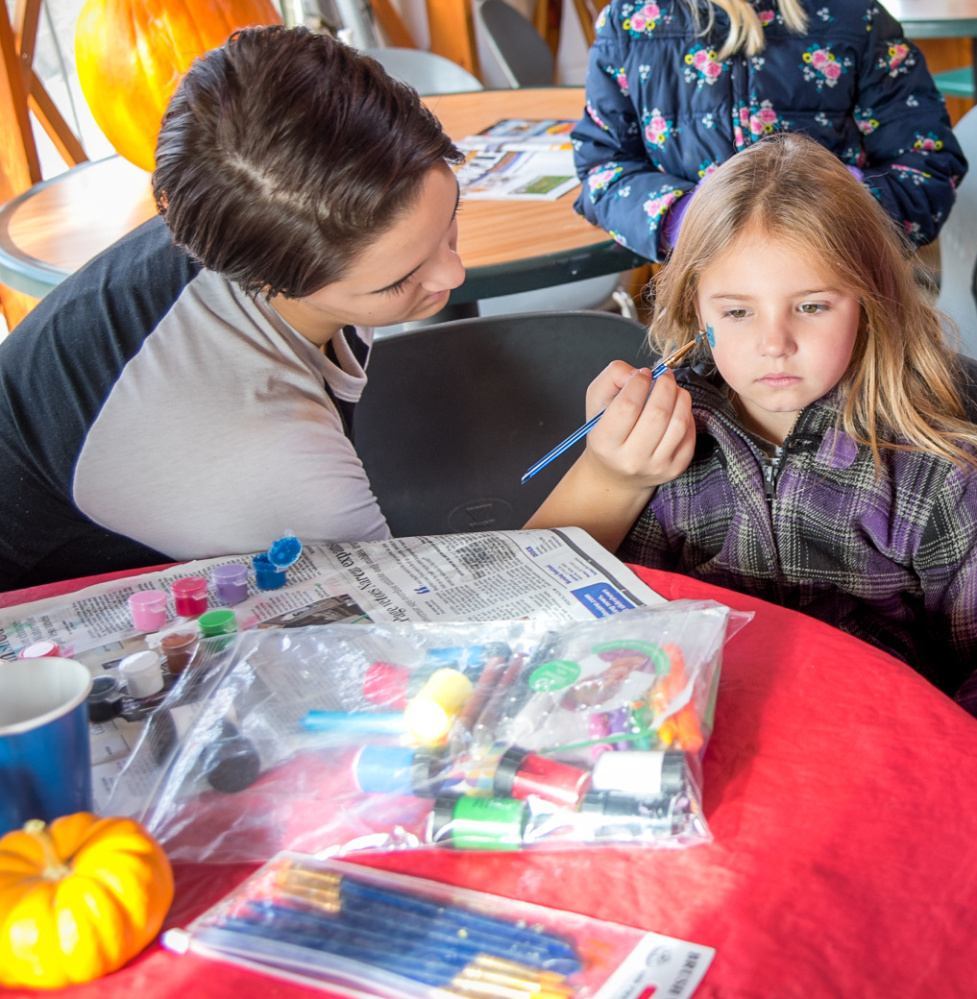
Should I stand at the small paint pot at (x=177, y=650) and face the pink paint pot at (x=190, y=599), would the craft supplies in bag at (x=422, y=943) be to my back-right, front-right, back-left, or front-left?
back-right

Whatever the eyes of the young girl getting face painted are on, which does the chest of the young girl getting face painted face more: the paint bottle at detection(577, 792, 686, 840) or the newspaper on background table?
the paint bottle

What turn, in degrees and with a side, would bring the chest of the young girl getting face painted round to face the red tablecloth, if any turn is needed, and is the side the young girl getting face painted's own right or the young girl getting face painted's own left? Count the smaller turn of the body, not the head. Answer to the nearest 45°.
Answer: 0° — they already face it

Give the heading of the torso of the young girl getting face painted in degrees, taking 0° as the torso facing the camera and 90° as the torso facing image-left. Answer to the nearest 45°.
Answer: approximately 0°

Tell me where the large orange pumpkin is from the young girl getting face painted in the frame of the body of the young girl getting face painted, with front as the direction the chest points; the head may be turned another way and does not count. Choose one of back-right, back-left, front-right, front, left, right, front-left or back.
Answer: back-right
